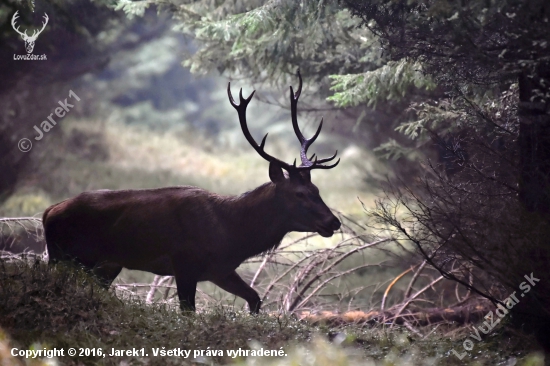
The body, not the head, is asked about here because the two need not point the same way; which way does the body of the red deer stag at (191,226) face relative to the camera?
to the viewer's right
